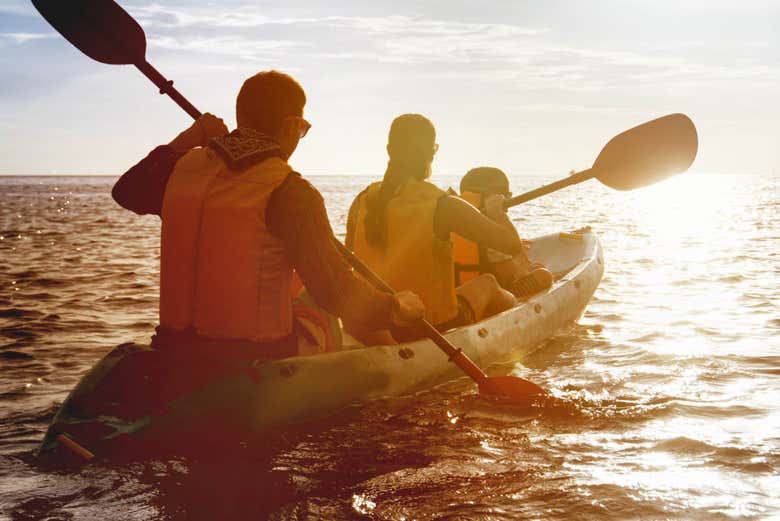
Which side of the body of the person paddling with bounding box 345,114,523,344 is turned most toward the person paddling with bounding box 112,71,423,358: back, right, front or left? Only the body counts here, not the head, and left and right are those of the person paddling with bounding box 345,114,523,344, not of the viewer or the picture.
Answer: back

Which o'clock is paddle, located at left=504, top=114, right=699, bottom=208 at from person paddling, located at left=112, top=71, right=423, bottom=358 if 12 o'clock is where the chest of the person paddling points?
The paddle is roughly at 12 o'clock from the person paddling.

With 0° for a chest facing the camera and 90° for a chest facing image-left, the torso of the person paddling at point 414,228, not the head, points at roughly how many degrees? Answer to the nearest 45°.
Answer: approximately 225°

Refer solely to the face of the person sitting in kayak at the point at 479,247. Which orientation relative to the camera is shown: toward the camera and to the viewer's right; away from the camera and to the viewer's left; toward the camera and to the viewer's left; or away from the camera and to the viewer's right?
away from the camera and to the viewer's right

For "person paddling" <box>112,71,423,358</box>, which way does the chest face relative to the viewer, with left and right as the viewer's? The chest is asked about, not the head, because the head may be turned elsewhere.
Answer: facing away from the viewer and to the right of the viewer

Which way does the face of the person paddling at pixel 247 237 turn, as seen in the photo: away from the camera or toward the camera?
away from the camera

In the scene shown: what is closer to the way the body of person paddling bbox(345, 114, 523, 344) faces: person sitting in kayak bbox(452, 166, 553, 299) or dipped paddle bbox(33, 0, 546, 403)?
the person sitting in kayak
